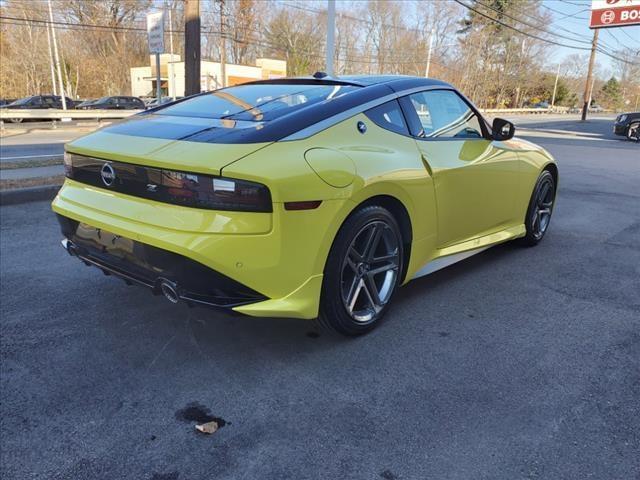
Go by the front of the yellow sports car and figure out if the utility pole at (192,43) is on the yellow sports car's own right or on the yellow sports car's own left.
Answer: on the yellow sports car's own left

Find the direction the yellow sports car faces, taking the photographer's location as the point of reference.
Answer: facing away from the viewer and to the right of the viewer

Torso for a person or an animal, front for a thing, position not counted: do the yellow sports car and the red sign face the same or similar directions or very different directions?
very different directions

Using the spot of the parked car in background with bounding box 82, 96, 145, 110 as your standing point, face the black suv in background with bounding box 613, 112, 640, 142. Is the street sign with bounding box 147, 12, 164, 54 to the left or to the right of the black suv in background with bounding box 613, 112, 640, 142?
right

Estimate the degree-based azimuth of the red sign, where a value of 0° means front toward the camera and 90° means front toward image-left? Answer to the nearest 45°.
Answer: approximately 0°

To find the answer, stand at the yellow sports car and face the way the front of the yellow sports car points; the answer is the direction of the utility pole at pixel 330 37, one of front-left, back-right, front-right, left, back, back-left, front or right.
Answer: front-left

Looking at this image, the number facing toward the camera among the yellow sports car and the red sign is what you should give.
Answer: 1

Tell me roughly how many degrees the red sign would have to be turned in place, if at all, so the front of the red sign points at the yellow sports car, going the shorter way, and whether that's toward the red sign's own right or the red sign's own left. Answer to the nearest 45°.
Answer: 0° — it already faces it

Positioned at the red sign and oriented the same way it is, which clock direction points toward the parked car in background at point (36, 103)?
The parked car in background is roughly at 2 o'clock from the red sign.

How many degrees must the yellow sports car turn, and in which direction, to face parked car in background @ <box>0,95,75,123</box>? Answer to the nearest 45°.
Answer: approximately 90° to its left
